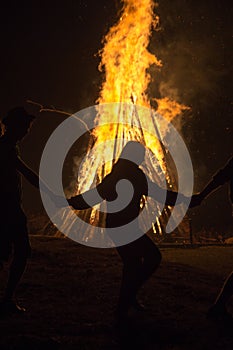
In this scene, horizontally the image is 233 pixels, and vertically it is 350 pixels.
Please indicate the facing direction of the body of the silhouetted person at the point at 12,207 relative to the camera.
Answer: to the viewer's right

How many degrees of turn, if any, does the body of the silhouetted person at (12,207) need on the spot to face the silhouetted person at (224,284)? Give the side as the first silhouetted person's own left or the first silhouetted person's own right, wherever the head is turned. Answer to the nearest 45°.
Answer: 0° — they already face them

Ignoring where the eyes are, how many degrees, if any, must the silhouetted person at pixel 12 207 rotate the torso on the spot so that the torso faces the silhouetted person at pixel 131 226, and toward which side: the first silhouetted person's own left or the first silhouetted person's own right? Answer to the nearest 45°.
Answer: approximately 45° to the first silhouetted person's own right
